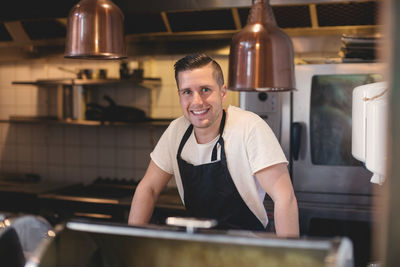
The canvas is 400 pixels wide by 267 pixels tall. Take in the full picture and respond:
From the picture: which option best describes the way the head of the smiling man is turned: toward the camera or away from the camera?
toward the camera

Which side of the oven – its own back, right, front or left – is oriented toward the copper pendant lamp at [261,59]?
front

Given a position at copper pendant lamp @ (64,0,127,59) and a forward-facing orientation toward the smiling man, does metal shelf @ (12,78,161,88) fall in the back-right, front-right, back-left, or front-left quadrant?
front-left

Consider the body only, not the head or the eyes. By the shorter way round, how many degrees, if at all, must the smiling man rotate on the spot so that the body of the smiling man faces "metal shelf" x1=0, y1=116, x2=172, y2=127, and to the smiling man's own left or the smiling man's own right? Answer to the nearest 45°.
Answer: approximately 90° to the smiling man's own right

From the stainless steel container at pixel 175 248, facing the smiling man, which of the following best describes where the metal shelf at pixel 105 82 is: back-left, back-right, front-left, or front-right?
front-left

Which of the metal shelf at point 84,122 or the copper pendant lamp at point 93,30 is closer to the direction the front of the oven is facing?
the copper pendant lamp

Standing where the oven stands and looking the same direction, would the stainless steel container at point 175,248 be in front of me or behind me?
in front

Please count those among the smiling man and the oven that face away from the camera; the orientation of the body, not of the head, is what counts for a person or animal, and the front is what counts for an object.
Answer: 0

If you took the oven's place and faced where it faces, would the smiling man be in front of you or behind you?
in front

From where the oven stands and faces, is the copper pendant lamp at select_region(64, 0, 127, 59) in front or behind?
in front

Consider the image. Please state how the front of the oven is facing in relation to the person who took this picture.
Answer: facing the viewer

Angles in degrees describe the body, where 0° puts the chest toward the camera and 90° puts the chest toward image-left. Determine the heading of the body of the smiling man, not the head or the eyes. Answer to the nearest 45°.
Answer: approximately 45°
